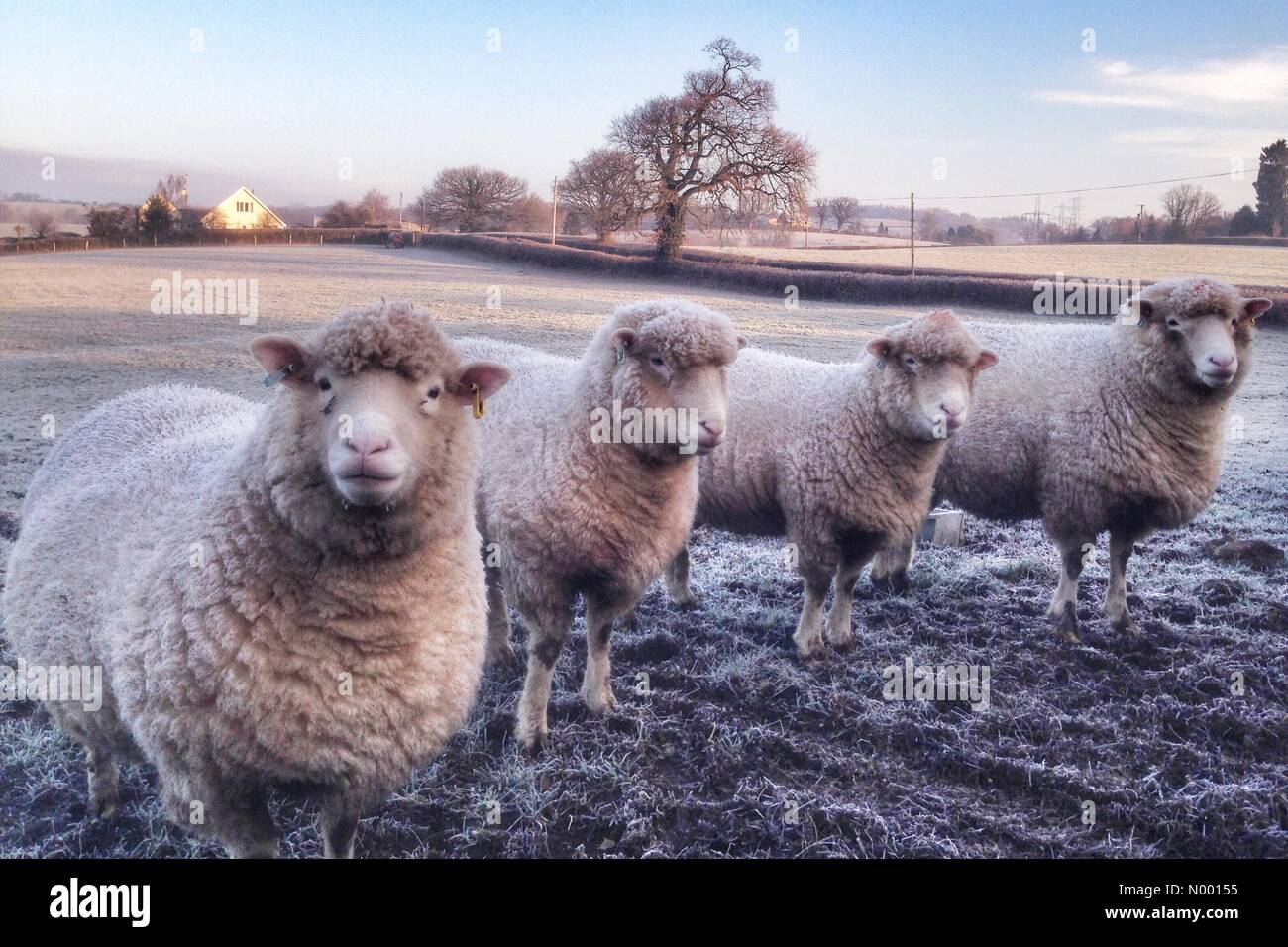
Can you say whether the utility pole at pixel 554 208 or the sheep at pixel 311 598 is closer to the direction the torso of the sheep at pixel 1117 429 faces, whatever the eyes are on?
the sheep

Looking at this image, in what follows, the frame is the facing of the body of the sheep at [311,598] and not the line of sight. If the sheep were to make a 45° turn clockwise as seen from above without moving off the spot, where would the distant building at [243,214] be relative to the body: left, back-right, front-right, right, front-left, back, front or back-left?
back

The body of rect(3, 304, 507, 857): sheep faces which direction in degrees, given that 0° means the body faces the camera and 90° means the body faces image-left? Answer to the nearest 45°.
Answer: approximately 315°

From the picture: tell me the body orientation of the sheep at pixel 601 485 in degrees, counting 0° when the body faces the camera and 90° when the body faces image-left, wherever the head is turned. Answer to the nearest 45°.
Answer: approximately 315°

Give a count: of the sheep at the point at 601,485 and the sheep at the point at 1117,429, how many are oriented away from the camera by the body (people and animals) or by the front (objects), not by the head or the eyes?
0
